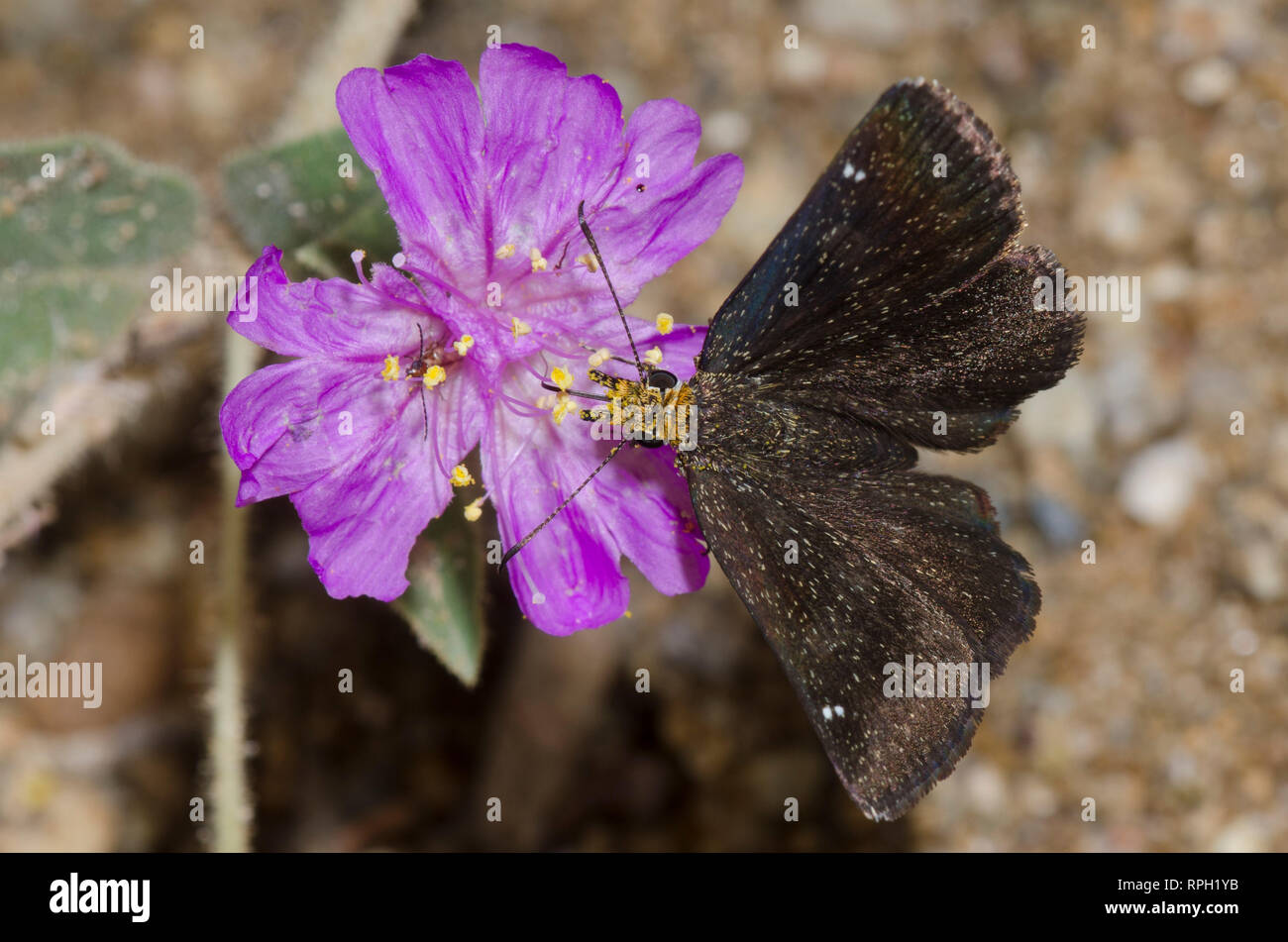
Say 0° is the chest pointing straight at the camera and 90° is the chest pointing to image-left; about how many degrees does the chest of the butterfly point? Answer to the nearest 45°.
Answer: approximately 90°
